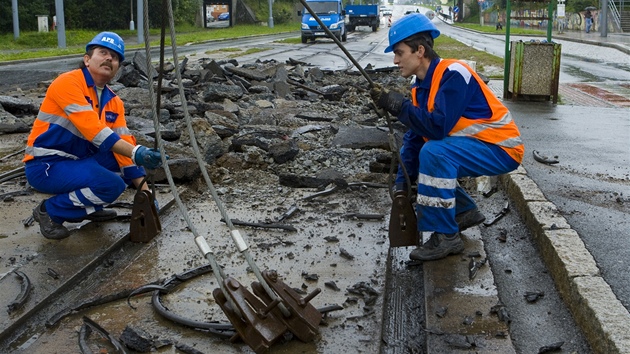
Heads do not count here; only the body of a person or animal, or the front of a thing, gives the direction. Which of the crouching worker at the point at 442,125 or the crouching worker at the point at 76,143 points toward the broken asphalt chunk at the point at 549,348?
the crouching worker at the point at 76,143

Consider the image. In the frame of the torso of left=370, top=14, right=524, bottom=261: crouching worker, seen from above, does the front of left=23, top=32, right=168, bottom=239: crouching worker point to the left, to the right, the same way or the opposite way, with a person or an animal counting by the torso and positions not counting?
the opposite way

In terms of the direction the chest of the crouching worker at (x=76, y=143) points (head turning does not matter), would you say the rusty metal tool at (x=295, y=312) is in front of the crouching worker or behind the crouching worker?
in front

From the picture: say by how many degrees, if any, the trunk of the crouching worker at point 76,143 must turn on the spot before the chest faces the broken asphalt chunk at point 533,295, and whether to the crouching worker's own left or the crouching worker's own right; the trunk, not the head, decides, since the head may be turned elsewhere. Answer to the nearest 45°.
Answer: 0° — they already face it

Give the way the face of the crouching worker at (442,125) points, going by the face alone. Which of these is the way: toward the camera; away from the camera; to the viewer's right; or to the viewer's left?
to the viewer's left

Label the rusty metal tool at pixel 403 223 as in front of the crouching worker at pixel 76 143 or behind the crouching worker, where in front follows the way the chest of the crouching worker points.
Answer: in front

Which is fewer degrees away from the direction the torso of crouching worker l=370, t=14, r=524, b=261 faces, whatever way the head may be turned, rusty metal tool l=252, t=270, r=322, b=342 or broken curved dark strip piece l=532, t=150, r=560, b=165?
the rusty metal tool

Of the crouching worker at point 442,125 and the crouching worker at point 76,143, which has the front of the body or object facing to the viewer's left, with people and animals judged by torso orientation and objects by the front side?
the crouching worker at point 442,125

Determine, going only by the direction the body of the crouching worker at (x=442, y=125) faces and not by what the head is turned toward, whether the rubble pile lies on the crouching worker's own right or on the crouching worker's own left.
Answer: on the crouching worker's own right

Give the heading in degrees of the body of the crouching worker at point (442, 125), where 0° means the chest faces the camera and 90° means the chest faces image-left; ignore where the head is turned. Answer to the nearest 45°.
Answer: approximately 90°

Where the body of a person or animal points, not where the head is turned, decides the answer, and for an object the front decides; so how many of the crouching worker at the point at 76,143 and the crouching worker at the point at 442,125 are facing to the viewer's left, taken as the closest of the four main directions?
1
